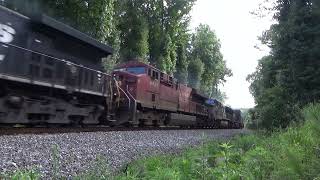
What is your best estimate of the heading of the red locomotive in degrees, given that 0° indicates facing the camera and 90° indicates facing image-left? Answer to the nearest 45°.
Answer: approximately 45°

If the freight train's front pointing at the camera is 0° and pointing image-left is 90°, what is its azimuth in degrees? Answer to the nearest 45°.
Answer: approximately 45°

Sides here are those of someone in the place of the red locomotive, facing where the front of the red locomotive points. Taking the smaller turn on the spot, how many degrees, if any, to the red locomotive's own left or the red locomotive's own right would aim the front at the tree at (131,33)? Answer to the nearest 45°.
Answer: approximately 135° to the red locomotive's own right
